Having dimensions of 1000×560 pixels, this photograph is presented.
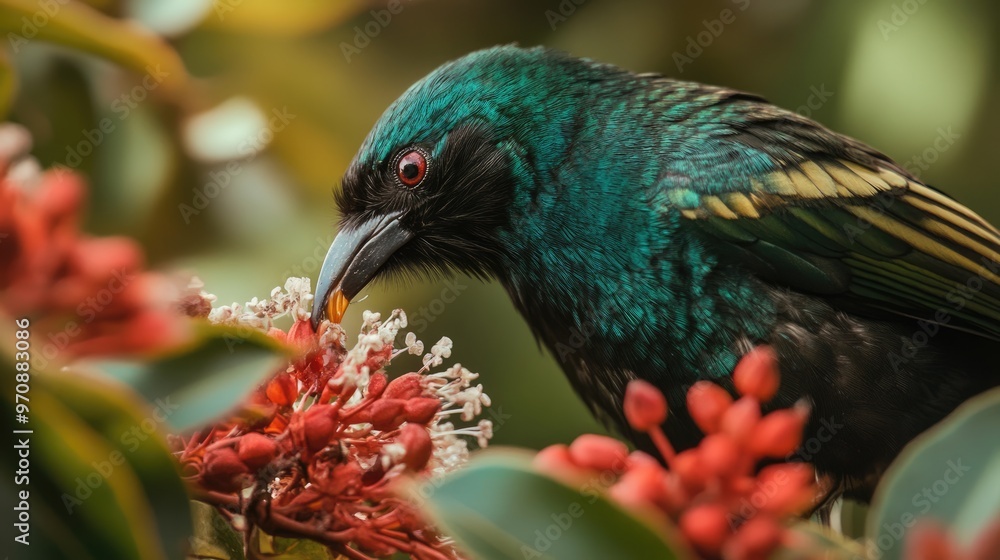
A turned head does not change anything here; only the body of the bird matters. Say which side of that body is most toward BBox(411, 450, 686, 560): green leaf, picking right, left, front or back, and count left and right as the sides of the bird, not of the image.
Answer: left

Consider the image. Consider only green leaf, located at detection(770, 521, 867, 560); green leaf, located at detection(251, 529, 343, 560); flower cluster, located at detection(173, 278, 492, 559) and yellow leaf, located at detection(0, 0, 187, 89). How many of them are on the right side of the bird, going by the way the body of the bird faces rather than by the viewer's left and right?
0

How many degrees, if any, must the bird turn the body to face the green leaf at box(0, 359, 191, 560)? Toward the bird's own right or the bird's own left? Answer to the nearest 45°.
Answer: approximately 90° to the bird's own left

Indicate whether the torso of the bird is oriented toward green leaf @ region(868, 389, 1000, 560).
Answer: no

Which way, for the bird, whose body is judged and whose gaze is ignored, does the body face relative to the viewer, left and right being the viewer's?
facing to the left of the viewer

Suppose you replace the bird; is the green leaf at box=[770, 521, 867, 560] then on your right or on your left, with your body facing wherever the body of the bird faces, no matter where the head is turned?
on your left
